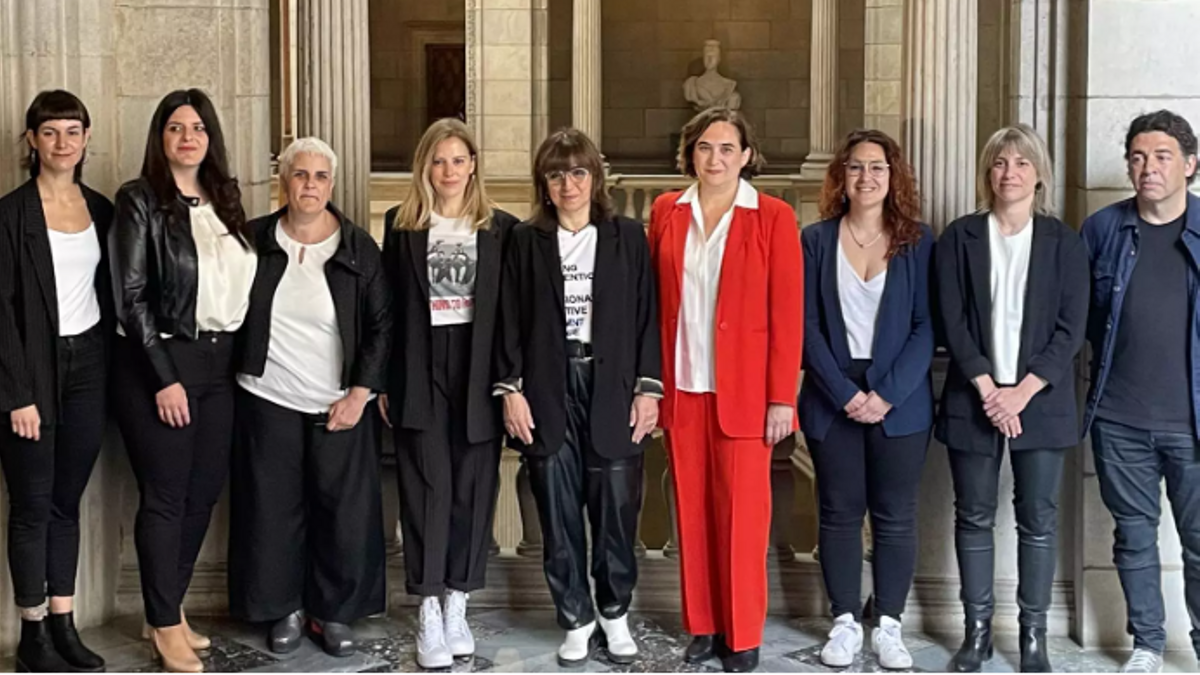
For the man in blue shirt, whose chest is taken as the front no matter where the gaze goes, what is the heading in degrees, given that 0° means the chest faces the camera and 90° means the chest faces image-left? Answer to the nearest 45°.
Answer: approximately 0°

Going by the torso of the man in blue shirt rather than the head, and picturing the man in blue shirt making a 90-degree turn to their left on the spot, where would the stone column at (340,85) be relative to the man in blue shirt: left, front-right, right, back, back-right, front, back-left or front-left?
back

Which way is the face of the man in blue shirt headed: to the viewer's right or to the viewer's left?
to the viewer's left

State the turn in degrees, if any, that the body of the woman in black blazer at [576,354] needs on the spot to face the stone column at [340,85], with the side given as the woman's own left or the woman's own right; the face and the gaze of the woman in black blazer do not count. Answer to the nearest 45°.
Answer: approximately 135° to the woman's own right

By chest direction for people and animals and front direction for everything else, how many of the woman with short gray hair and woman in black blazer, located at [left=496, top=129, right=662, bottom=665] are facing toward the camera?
2

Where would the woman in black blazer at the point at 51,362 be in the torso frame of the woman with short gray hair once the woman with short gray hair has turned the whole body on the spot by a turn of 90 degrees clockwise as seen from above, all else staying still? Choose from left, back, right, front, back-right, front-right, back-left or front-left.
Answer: front
